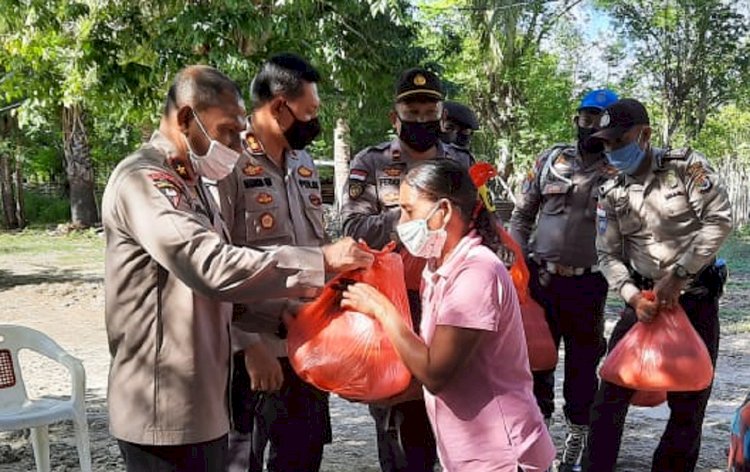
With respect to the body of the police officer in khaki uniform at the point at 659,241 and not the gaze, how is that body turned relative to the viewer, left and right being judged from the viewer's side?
facing the viewer and to the left of the viewer

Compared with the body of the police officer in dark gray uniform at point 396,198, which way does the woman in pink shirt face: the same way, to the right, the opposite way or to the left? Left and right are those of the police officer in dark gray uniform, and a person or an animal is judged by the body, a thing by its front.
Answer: to the right

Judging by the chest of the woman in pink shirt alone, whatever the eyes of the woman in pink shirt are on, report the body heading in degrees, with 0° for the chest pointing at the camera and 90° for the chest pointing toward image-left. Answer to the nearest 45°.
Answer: approximately 90°

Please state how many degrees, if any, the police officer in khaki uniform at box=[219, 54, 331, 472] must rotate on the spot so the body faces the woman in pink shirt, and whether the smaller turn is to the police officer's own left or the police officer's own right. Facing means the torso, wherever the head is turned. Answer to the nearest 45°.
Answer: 0° — they already face them

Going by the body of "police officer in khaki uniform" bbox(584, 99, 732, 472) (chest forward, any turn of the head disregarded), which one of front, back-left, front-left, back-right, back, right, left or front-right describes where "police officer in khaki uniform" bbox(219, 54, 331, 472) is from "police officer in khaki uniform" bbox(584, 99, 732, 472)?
front

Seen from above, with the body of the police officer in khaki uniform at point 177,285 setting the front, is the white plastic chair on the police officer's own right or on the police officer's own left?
on the police officer's own left

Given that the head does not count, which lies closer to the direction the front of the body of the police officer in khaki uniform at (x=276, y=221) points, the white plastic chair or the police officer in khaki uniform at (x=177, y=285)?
the police officer in khaki uniform

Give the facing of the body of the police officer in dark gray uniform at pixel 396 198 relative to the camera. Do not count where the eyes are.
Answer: toward the camera

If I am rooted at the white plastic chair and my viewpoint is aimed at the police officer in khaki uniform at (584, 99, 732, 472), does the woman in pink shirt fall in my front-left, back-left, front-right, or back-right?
front-right

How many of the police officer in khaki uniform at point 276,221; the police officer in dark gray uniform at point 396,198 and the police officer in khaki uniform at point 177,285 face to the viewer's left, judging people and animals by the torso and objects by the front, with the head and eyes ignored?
0

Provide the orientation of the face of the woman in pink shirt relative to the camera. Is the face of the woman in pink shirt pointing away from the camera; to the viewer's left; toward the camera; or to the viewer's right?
to the viewer's left

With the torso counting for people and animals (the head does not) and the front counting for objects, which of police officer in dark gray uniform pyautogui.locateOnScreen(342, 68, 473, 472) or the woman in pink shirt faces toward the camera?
the police officer in dark gray uniform

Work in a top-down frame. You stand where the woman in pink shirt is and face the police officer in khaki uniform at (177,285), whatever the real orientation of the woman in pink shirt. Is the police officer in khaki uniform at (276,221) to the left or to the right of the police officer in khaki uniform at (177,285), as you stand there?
right

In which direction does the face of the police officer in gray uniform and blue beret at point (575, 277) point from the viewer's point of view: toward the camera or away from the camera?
toward the camera

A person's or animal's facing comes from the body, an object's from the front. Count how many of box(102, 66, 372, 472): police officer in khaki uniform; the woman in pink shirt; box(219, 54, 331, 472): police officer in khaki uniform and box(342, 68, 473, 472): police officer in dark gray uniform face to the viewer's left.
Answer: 1

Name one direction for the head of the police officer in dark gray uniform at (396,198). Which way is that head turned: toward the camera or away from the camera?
toward the camera

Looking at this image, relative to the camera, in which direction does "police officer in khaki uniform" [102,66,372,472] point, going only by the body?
to the viewer's right
